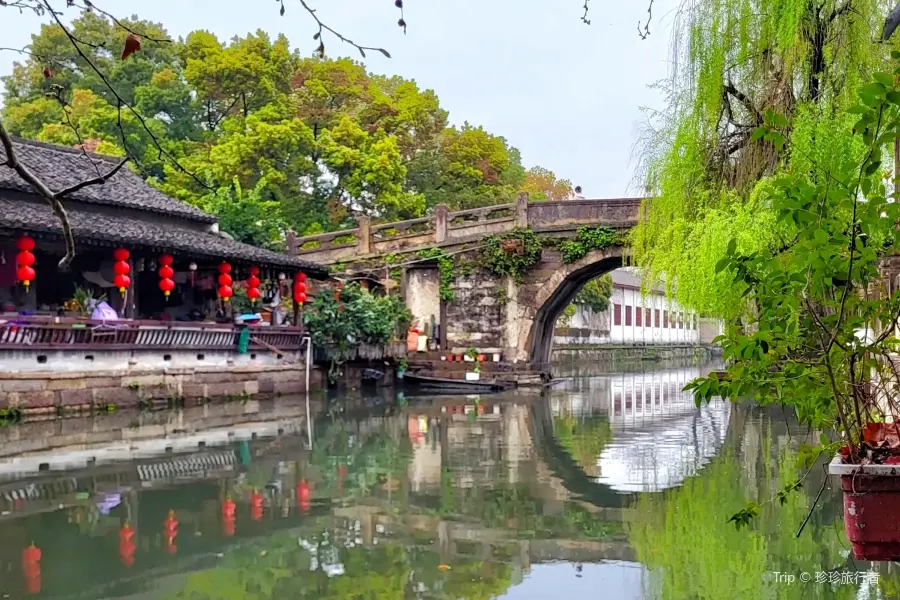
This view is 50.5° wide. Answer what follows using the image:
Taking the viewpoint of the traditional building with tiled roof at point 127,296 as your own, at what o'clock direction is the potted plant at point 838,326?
The potted plant is roughly at 1 o'clock from the traditional building with tiled roof.

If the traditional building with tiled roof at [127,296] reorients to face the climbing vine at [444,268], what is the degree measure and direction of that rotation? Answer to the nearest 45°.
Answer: approximately 90° to its left

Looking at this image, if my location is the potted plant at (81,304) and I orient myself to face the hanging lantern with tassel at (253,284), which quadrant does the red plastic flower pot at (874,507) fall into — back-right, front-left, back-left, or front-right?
back-right

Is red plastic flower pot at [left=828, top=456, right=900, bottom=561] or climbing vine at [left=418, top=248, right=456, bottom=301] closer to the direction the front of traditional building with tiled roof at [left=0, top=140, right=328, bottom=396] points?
the red plastic flower pot

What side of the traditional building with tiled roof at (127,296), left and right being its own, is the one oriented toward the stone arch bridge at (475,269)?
left

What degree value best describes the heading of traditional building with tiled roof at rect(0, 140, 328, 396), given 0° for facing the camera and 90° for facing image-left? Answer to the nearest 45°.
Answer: approximately 315°

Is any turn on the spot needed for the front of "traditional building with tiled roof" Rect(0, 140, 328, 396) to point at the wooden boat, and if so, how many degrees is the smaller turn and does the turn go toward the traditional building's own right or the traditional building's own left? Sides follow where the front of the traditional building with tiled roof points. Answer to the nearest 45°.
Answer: approximately 90° to the traditional building's own left

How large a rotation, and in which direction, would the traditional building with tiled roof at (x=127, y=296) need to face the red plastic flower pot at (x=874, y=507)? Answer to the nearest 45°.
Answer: approximately 45° to its right

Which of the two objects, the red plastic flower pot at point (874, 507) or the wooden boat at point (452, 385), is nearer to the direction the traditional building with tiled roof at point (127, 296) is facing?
the red plastic flower pot

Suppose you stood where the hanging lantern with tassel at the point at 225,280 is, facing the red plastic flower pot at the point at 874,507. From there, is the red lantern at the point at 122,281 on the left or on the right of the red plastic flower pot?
right
